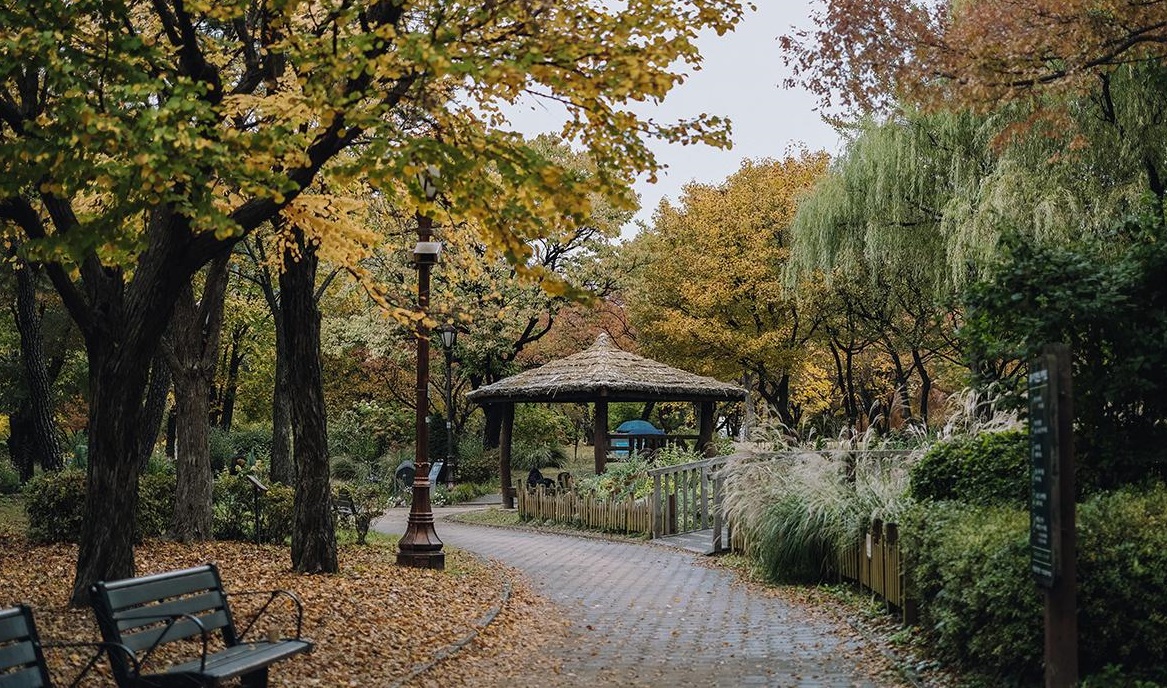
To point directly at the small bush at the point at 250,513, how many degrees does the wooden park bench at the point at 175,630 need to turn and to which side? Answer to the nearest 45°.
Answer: approximately 135° to its left

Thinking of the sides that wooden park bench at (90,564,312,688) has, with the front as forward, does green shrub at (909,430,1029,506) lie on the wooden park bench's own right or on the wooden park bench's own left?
on the wooden park bench's own left

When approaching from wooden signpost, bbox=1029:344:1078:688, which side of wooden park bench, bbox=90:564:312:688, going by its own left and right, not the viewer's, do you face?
front

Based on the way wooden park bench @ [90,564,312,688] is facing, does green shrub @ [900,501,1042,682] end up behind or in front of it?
in front

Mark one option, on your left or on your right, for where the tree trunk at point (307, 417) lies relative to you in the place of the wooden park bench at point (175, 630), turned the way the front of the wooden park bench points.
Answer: on your left

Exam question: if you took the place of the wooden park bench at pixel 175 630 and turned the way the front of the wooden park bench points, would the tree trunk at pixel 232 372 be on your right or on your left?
on your left

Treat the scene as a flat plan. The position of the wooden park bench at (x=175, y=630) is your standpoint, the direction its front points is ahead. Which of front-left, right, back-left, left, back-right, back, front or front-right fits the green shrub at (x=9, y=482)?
back-left

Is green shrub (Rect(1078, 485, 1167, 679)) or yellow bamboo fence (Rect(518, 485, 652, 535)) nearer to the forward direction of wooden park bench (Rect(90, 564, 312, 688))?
the green shrub

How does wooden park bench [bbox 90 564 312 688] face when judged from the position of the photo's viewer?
facing the viewer and to the right of the viewer

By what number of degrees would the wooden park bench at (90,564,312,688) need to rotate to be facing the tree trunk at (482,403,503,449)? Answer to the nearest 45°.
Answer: approximately 135° to its left

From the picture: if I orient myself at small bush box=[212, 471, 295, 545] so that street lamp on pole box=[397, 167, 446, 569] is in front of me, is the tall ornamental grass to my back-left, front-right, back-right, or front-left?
front-left

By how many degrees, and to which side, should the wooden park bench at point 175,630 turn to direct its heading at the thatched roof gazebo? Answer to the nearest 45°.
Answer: approximately 90° to its left

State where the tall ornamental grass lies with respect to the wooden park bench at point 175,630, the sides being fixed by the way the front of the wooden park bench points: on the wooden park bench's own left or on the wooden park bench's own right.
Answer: on the wooden park bench's own left

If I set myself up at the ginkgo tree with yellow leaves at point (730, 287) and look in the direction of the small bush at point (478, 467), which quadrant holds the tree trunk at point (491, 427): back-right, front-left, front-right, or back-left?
front-right

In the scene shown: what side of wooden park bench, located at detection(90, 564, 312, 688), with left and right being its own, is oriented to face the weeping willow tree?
left

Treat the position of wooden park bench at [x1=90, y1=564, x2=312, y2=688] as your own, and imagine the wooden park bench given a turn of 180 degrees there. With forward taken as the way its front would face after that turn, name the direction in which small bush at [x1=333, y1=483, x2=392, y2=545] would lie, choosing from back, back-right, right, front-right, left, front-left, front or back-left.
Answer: front-right

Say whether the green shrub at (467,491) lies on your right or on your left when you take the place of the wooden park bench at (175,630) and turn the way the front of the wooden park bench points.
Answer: on your left

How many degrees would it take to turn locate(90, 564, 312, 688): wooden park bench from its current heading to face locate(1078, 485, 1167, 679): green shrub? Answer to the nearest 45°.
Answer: approximately 45° to its left

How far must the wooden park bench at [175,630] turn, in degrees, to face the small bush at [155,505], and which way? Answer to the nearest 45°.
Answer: approximately 135° to its left
